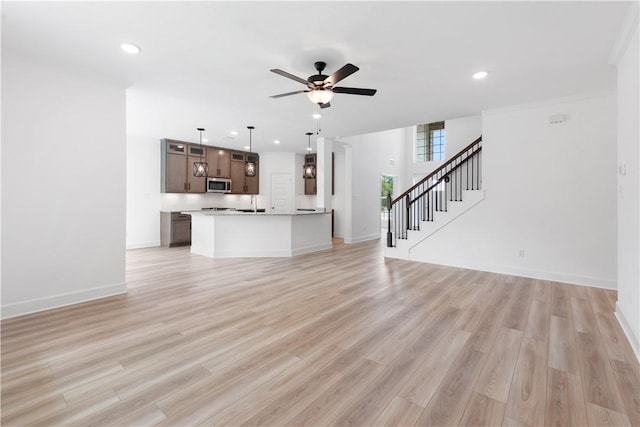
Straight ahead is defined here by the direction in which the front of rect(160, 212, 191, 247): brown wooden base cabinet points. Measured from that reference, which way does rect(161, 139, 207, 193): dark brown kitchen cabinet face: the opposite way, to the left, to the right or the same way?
the same way

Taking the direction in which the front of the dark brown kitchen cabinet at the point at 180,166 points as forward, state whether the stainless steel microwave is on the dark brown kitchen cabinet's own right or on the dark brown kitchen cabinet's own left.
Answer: on the dark brown kitchen cabinet's own left

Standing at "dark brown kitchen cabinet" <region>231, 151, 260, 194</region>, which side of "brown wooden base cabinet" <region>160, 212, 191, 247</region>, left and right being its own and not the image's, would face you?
left

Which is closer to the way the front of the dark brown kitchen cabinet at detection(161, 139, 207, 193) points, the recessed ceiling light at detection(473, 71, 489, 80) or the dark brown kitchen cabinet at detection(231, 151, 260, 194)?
the recessed ceiling light

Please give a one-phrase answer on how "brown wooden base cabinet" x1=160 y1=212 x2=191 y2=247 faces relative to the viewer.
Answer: facing the viewer and to the right of the viewer

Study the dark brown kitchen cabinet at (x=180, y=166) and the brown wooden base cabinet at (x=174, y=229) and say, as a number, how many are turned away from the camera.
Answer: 0

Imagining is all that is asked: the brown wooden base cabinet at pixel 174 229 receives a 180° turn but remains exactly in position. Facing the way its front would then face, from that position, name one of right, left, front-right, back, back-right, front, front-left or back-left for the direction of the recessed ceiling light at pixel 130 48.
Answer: back-left

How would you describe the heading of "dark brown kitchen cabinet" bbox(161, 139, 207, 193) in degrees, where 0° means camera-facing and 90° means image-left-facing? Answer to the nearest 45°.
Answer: approximately 315°

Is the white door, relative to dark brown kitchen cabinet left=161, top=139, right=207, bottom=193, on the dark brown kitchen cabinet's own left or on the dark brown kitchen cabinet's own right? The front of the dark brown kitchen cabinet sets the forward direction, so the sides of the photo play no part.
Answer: on the dark brown kitchen cabinet's own left
